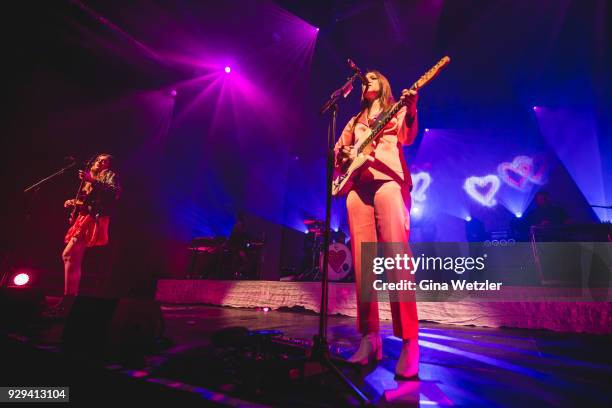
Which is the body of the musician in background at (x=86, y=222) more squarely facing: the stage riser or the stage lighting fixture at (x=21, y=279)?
the stage lighting fixture

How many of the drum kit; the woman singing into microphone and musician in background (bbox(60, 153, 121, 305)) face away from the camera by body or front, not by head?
0

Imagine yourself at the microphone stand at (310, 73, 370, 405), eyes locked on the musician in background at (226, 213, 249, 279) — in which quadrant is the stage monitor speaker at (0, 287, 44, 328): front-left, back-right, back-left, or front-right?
front-left

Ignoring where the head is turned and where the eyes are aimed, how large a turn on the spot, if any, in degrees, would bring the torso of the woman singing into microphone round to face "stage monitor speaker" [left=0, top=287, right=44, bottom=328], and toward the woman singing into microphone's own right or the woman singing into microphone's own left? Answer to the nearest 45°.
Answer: approximately 45° to the woman singing into microphone's own right

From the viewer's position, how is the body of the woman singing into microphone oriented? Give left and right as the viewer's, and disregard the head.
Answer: facing the viewer and to the left of the viewer

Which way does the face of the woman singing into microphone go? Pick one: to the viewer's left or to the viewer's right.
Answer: to the viewer's left

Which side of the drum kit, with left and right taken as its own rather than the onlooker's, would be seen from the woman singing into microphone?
front

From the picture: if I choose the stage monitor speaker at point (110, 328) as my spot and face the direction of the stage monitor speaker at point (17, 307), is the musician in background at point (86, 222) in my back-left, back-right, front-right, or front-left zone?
front-right

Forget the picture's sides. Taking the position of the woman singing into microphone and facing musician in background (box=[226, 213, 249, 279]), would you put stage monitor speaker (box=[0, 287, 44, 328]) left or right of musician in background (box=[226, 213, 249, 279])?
left

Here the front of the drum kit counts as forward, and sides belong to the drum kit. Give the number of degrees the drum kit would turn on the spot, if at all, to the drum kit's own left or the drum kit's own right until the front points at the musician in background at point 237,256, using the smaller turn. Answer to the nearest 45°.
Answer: approximately 90° to the drum kit's own right

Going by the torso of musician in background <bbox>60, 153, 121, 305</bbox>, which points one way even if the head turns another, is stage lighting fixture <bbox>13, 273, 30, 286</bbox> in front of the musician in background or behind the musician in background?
in front

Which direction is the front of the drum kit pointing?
toward the camera

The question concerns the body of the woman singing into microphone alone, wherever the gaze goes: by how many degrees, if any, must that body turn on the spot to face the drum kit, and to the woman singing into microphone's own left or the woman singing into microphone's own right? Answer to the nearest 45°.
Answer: approximately 135° to the woman singing into microphone's own right
